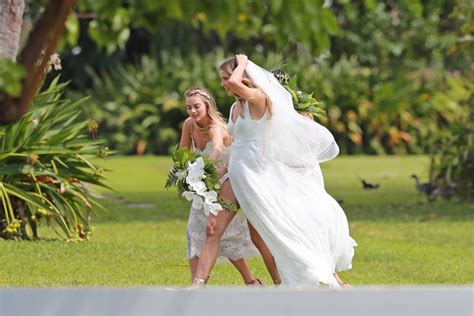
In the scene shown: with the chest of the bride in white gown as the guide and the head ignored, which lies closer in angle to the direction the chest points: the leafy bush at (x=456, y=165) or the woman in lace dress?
the woman in lace dress

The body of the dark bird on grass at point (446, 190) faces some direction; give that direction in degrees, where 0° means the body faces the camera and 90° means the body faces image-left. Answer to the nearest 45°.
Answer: approximately 90°

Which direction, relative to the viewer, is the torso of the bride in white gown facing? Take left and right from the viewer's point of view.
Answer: facing to the left of the viewer

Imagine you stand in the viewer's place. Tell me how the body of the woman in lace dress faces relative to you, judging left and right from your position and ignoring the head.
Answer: facing the viewer and to the left of the viewer

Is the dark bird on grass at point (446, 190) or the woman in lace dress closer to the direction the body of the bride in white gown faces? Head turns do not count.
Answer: the woman in lace dress

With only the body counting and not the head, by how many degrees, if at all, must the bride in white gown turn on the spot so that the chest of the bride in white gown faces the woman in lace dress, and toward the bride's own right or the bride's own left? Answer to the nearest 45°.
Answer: approximately 45° to the bride's own right

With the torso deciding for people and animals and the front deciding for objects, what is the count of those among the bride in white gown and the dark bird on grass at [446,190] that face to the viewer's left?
2

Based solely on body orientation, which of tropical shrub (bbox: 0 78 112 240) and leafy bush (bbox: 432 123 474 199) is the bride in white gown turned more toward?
the tropical shrub

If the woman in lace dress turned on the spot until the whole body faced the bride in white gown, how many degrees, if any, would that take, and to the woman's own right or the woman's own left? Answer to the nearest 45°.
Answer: approximately 90° to the woman's own left

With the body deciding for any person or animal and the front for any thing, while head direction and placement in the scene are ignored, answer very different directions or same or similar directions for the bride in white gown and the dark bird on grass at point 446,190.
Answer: same or similar directions

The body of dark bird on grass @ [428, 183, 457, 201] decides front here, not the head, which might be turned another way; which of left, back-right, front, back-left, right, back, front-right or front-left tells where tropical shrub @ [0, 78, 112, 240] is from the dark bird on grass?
front-left

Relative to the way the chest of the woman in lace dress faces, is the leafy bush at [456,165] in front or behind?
behind
